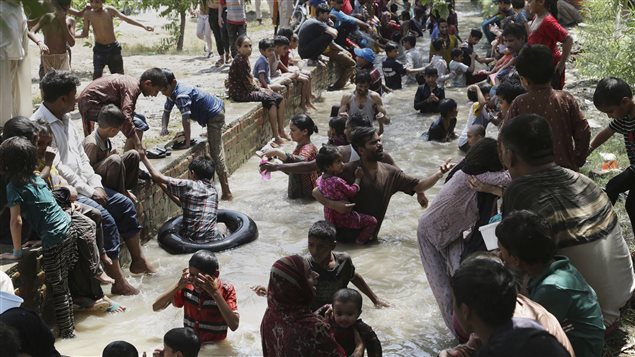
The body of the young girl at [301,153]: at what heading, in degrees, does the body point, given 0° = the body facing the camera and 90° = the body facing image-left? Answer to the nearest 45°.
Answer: approximately 90°

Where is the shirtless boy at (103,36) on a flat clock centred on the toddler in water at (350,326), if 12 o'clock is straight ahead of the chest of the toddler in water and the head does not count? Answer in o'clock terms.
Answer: The shirtless boy is roughly at 5 o'clock from the toddler in water.

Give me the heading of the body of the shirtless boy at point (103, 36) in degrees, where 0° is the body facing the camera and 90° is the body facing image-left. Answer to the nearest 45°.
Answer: approximately 0°

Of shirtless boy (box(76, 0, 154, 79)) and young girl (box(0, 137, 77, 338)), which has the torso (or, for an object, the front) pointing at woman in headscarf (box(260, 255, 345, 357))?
the shirtless boy

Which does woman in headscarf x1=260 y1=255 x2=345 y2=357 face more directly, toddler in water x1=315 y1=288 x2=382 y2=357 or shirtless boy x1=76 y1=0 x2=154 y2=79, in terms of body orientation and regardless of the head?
the toddler in water

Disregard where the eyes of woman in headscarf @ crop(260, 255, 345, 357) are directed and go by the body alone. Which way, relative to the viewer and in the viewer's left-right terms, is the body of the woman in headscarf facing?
facing away from the viewer and to the right of the viewer

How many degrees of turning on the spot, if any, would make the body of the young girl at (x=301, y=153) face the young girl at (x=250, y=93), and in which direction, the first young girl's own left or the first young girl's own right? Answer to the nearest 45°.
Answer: approximately 90° to the first young girl's own right

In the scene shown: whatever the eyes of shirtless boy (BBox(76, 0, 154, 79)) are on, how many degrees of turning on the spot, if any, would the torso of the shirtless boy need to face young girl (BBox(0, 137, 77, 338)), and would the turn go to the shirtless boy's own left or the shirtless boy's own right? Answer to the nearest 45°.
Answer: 0° — they already face them

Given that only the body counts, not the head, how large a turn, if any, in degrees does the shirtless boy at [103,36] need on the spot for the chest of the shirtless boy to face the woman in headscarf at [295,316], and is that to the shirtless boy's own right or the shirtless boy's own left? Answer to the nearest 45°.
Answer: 0° — they already face them
